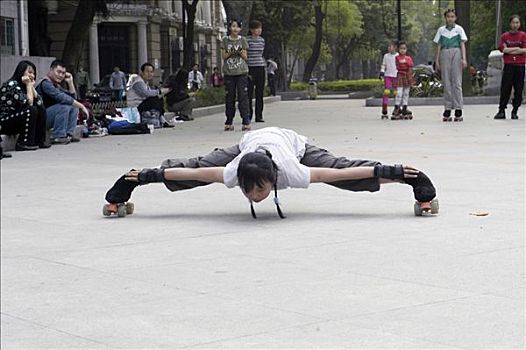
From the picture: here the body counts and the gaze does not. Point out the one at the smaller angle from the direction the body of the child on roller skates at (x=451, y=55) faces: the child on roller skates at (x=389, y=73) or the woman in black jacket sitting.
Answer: the woman in black jacket sitting

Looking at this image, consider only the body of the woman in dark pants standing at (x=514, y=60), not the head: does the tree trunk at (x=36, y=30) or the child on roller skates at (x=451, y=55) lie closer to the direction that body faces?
the child on roller skates

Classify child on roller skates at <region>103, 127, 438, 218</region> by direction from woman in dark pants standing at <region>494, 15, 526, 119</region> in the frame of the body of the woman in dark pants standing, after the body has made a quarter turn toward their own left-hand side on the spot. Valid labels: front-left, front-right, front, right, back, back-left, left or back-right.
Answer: right

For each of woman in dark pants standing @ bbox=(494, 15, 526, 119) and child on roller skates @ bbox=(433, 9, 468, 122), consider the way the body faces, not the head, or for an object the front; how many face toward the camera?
2

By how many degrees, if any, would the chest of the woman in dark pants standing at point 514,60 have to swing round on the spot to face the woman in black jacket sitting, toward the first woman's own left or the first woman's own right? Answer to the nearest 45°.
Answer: approximately 45° to the first woman's own right

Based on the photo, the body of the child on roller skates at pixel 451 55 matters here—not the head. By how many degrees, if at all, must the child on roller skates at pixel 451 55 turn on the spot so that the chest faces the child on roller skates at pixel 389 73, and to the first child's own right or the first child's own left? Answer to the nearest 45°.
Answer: approximately 135° to the first child's own right

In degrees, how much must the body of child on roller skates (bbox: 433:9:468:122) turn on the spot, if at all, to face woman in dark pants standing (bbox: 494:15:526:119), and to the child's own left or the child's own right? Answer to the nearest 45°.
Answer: approximately 90° to the child's own left

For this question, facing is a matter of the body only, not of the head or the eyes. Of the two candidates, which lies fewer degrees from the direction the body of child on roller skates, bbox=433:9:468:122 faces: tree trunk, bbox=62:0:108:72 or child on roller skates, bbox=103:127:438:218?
the child on roller skates

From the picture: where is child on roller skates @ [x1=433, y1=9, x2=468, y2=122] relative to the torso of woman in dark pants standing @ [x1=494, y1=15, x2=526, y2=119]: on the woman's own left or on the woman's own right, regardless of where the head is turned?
on the woman's own right

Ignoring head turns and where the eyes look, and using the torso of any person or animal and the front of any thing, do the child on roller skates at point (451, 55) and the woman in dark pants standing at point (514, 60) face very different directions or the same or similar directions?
same or similar directions

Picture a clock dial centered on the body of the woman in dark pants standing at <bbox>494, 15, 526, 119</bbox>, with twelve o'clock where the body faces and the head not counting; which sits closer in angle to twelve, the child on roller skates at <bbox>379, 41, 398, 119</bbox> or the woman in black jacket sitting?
the woman in black jacket sitting

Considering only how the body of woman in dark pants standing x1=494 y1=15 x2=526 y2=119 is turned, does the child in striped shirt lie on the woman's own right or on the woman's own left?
on the woman's own right

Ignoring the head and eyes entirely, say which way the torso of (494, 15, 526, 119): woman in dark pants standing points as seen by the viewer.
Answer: toward the camera

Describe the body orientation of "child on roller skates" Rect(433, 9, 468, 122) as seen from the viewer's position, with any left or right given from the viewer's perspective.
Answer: facing the viewer
